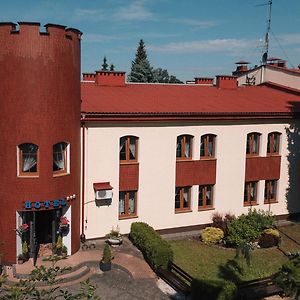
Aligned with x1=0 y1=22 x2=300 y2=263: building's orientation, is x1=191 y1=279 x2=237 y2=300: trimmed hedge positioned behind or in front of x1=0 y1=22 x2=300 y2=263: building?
in front

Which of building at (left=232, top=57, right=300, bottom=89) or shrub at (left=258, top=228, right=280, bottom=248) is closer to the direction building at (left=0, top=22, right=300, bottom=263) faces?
the shrub

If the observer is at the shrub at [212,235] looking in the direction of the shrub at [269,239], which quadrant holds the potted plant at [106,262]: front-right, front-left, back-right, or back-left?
back-right

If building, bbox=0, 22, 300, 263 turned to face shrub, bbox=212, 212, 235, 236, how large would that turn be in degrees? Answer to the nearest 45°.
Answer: approximately 90° to its left

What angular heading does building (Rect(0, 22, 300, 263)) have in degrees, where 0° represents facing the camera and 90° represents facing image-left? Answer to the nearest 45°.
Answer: approximately 0°

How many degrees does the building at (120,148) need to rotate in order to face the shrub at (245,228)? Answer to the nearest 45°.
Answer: approximately 90° to its left
